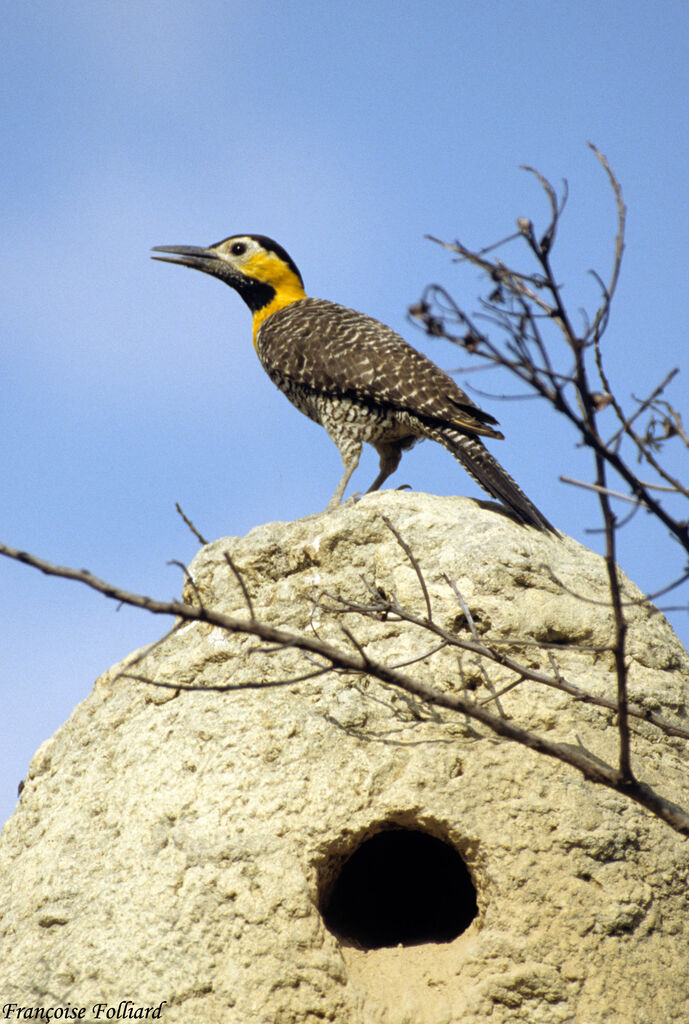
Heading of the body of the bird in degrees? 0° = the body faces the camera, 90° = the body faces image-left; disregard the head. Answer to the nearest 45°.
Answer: approximately 90°
